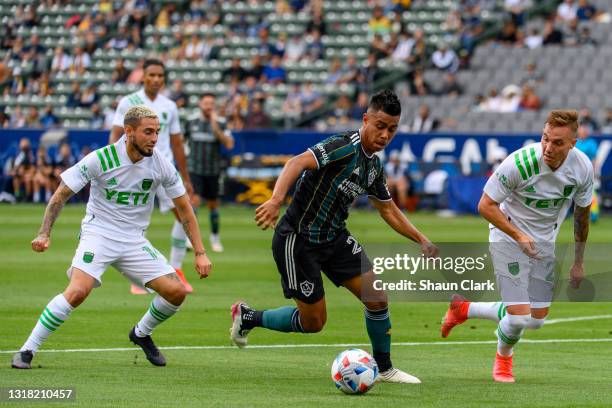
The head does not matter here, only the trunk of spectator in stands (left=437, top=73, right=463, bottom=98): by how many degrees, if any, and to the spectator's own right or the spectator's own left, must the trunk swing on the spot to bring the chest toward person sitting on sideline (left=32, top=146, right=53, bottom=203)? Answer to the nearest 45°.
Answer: approximately 90° to the spectator's own right

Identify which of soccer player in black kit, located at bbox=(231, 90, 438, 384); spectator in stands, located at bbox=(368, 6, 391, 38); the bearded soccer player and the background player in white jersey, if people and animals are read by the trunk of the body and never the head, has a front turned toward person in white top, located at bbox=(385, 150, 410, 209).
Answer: spectator in stands, located at bbox=(368, 6, 391, 38)

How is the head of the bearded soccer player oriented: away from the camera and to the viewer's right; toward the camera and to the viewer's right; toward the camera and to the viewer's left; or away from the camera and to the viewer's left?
toward the camera and to the viewer's right

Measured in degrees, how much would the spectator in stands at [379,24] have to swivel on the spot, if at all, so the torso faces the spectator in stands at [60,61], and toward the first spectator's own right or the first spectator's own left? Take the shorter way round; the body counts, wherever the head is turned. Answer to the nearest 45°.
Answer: approximately 90° to the first spectator's own right

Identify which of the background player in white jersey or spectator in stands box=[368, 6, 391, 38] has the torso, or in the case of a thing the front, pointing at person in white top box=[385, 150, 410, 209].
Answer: spectator in stands box=[368, 6, 391, 38]

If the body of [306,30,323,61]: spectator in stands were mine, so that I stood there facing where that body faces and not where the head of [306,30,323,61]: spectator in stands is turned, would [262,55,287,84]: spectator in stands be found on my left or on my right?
on my right

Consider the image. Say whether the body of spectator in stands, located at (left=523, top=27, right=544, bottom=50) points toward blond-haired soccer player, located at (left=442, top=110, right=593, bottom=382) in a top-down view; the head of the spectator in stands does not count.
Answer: yes

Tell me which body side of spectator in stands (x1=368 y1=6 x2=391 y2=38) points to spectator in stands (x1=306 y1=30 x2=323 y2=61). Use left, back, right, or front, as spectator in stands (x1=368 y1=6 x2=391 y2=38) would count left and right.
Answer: right
